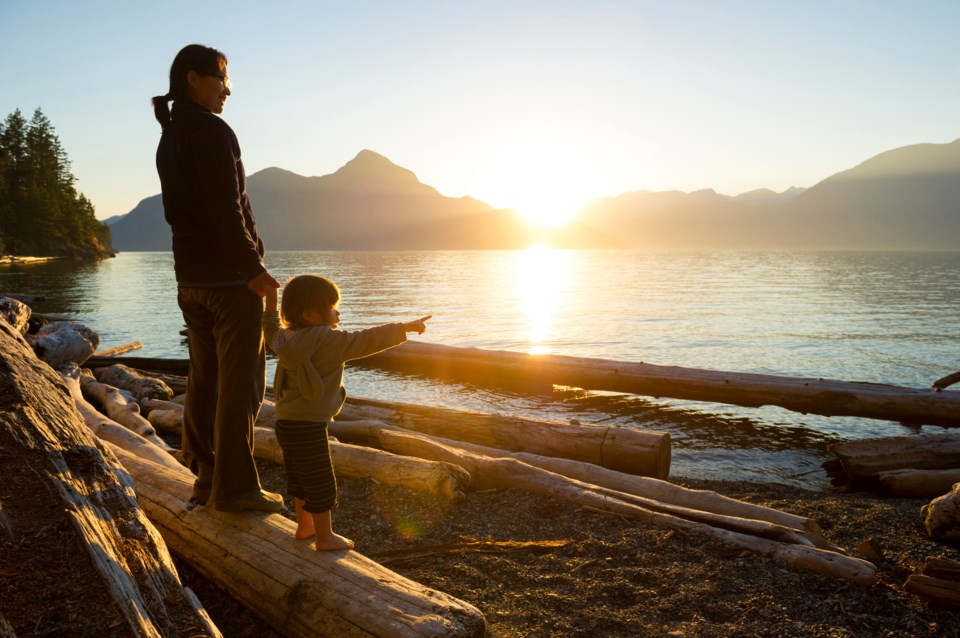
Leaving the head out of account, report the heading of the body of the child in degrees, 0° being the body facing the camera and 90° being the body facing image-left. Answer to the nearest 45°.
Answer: approximately 225°

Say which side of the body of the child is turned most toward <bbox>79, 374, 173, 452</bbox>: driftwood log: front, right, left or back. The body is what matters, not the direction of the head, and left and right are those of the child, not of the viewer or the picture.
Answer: left

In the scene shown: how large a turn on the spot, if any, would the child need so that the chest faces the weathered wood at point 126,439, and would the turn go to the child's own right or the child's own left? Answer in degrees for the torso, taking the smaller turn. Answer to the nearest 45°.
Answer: approximately 90° to the child's own left

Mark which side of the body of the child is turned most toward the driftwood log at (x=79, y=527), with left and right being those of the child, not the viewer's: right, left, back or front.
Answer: back

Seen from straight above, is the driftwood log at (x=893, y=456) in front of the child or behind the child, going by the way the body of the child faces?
in front

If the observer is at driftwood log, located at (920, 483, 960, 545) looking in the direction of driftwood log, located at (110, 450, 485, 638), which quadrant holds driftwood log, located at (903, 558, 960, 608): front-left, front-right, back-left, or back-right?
front-left

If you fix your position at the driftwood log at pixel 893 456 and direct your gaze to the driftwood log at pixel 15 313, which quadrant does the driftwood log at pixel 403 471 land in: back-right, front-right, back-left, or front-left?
front-left

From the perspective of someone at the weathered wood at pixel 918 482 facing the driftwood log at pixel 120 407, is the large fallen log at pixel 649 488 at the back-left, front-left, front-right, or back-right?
front-left

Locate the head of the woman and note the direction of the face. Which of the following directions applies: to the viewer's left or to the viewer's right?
to the viewer's right

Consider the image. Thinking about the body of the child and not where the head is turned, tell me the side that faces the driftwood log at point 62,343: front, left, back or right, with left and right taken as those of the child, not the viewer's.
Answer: left

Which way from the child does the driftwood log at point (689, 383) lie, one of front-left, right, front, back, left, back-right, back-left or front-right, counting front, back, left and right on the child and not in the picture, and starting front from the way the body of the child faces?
front
